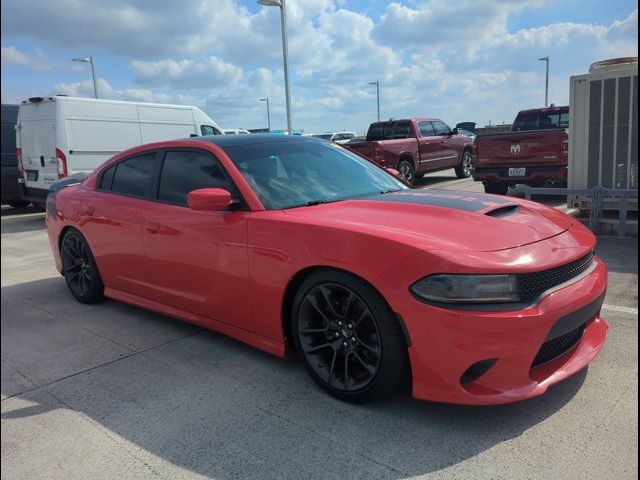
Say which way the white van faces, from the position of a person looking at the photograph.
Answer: facing away from the viewer and to the right of the viewer

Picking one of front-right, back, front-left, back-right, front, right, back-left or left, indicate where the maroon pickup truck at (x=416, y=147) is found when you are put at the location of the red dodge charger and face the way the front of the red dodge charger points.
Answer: back-left

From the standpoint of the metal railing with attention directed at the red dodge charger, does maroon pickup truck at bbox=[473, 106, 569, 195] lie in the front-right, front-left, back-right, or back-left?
back-right

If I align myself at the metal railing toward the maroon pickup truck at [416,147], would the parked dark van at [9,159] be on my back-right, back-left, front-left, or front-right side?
front-left

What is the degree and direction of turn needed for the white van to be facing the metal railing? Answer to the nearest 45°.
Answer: approximately 90° to its right

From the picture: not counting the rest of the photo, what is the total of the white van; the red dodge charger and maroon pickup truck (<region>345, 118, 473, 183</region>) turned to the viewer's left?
0

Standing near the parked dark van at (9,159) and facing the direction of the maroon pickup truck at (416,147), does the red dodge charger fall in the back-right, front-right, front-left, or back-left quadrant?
front-right

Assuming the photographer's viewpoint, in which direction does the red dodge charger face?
facing the viewer and to the right of the viewer

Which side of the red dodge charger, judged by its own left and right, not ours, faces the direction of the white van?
back

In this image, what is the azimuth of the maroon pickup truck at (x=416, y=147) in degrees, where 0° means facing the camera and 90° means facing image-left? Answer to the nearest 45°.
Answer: approximately 225°

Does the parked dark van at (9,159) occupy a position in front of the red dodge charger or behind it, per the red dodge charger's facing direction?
behind

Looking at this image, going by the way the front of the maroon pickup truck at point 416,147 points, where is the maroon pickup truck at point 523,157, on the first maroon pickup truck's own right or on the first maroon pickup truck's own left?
on the first maroon pickup truck's own right

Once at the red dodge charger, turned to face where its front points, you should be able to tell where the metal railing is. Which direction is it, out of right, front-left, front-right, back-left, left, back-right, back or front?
left

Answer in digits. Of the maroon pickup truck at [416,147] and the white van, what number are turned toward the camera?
0
